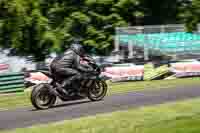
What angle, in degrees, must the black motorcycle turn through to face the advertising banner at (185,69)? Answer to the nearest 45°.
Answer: approximately 45° to its left

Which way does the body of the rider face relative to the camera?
to the viewer's right

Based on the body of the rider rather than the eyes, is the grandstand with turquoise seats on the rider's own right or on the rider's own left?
on the rider's own left

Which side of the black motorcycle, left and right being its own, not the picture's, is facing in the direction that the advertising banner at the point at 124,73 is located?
left

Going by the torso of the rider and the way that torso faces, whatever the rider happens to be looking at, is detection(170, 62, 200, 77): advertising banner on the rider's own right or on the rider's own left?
on the rider's own left

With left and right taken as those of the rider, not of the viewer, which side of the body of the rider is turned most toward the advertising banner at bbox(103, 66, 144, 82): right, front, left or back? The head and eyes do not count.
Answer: left

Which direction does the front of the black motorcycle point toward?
to the viewer's right

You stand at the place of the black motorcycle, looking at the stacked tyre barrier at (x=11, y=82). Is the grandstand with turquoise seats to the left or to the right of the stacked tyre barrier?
right

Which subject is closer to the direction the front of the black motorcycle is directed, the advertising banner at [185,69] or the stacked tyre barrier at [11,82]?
the advertising banner
